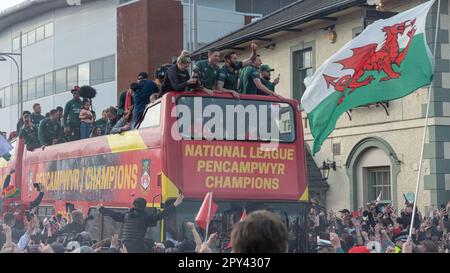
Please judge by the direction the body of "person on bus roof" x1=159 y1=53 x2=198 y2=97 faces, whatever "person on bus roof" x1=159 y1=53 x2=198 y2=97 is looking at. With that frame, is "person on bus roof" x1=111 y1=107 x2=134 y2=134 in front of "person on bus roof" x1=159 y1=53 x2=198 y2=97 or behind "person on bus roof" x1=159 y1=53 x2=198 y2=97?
behind

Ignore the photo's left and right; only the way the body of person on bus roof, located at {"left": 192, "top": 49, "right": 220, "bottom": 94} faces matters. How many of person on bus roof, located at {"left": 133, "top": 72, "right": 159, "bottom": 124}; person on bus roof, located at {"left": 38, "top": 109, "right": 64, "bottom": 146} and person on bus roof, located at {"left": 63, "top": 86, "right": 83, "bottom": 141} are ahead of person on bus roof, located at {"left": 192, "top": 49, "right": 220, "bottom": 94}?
0

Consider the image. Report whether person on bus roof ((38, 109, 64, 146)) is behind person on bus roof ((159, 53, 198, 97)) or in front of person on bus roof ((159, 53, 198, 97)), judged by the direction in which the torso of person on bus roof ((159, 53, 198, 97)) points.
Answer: behind

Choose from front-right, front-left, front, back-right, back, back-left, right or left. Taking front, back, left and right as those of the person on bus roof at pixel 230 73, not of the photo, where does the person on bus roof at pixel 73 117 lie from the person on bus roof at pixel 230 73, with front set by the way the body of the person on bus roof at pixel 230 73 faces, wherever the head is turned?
back

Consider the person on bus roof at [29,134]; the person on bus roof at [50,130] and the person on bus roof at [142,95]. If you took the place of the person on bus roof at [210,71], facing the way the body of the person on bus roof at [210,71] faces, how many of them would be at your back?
3

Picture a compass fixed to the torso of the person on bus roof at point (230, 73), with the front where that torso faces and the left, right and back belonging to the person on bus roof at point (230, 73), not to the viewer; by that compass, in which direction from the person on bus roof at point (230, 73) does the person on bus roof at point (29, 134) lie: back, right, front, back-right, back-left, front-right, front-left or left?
back

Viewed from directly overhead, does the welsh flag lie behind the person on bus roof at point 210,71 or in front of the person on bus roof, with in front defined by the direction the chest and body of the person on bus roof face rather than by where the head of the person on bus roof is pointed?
in front

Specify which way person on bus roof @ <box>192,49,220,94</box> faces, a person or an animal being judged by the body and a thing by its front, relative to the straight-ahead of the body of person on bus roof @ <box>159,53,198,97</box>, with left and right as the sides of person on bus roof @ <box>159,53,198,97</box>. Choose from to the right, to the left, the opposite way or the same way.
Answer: the same way

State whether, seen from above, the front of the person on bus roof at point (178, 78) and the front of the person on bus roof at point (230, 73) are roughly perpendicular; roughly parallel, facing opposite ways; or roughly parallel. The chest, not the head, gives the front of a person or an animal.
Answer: roughly parallel

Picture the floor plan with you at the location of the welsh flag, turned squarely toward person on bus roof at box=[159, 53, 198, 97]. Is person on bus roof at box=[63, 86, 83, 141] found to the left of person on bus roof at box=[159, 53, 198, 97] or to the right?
right

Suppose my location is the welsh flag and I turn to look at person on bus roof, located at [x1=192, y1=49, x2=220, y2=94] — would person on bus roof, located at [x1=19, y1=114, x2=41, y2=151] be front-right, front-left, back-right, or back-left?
front-right

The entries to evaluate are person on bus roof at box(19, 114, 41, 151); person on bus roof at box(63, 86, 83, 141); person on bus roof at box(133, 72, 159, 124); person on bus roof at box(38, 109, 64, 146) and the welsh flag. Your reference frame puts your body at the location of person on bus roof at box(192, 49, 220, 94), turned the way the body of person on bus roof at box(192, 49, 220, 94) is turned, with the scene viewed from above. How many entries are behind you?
4

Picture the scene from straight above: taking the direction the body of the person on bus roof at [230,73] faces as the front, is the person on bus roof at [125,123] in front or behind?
behind
